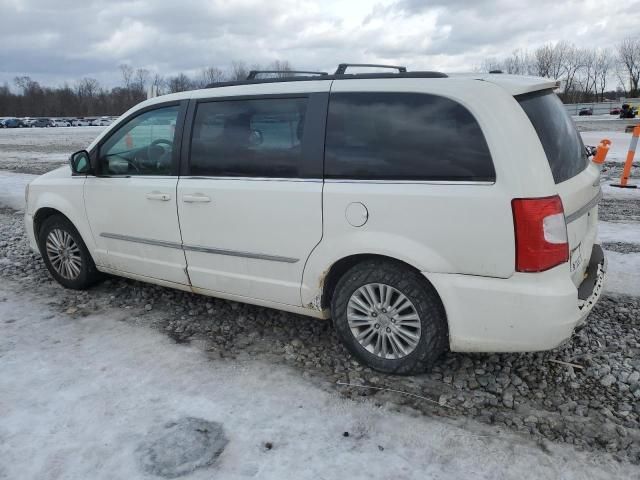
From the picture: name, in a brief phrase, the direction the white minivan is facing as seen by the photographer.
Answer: facing away from the viewer and to the left of the viewer
